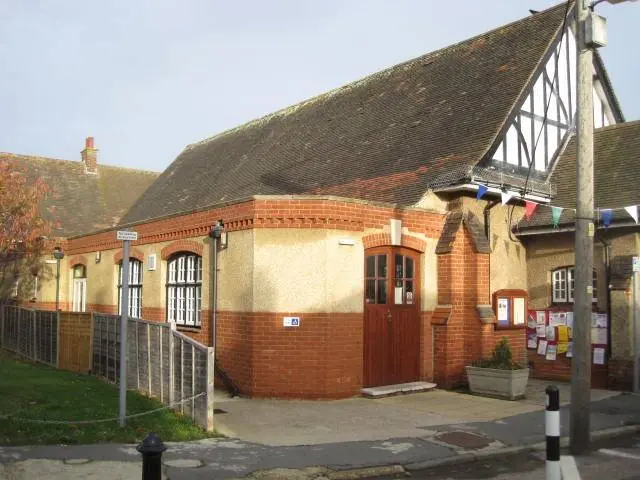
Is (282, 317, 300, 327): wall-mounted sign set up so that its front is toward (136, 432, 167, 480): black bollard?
yes

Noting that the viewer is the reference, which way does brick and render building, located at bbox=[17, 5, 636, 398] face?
facing the viewer and to the right of the viewer

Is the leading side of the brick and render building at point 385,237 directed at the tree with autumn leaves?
no

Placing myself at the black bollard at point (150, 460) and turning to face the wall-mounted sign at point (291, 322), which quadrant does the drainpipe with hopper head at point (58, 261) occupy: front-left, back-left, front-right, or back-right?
front-left

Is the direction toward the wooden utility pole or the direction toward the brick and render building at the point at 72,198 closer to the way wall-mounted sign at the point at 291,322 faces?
the wooden utility pole

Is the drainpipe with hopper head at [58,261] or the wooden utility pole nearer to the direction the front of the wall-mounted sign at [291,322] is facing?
the wooden utility pole

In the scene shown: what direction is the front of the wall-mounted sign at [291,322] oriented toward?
toward the camera
